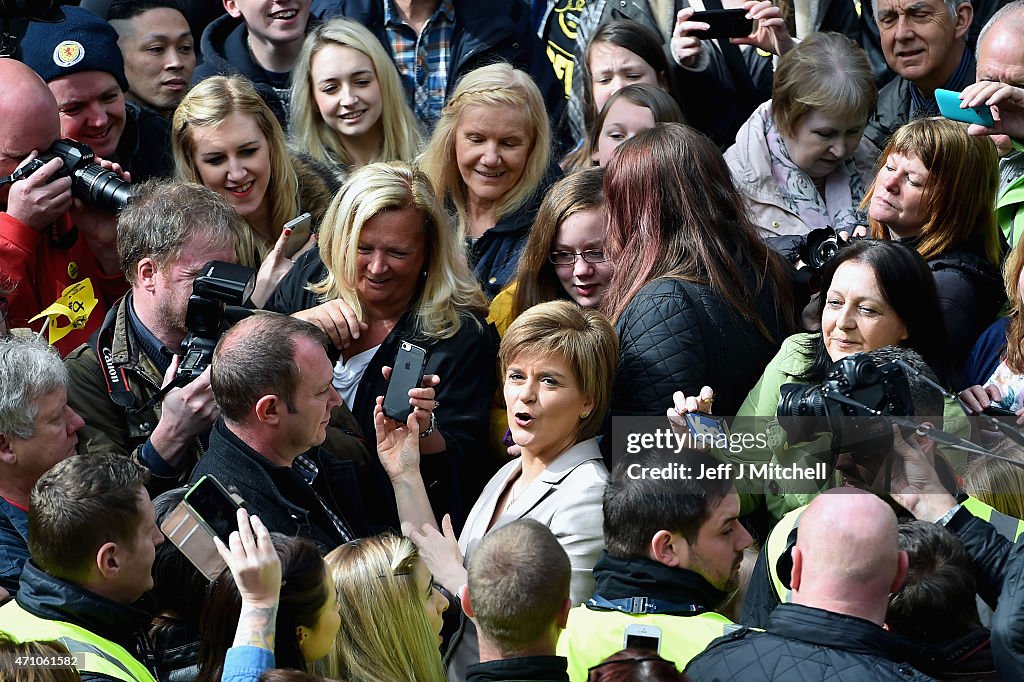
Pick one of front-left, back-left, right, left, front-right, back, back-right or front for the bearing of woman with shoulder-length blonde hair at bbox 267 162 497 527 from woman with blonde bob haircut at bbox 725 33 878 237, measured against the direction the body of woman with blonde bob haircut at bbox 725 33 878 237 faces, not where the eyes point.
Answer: right

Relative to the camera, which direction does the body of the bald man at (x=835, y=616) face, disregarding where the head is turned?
away from the camera

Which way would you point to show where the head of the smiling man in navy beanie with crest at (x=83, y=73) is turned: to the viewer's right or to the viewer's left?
to the viewer's right

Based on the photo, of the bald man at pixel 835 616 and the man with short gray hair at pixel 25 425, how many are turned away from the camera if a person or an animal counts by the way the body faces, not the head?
1

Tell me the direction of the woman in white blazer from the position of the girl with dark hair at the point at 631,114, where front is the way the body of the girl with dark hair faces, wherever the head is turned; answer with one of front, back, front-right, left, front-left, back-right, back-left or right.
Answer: front

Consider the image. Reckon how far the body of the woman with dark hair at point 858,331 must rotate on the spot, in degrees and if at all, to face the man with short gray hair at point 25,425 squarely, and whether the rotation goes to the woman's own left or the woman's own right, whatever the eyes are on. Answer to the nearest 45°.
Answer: approximately 45° to the woman's own right

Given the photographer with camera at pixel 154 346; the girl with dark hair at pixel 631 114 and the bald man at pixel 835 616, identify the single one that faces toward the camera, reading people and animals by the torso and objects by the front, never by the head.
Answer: the girl with dark hair

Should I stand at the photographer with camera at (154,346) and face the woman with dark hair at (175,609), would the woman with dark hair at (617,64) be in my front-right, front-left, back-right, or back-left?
back-left

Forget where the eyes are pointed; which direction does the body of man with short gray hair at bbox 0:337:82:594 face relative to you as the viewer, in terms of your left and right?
facing to the right of the viewer

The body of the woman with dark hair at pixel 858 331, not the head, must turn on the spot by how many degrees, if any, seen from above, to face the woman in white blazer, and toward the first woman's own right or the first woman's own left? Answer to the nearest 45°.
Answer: approximately 45° to the first woman's own right

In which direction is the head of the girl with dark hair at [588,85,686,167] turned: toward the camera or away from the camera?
toward the camera

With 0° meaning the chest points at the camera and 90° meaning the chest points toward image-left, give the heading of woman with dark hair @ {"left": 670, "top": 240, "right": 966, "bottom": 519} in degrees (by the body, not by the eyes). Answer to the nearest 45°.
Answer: approximately 45°

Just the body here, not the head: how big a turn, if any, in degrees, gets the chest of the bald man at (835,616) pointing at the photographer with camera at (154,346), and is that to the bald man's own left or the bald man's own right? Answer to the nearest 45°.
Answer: approximately 45° to the bald man's own left

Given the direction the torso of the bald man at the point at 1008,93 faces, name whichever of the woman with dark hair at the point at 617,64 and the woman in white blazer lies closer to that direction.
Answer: the woman in white blazer

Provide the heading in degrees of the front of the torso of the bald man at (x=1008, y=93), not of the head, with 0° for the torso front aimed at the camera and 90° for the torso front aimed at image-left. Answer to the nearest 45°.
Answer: approximately 45°

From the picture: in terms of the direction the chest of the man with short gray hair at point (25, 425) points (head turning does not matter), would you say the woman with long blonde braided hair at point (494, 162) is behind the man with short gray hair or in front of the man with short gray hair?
in front

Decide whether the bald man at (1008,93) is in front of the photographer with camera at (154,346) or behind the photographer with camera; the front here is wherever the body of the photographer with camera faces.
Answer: in front

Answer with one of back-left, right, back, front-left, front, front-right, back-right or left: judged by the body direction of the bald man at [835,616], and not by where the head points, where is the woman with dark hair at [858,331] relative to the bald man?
front

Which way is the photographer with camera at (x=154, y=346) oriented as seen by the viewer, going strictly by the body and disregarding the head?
to the viewer's right

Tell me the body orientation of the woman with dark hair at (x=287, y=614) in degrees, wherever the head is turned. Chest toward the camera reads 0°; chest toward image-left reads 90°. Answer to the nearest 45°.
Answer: approximately 225°

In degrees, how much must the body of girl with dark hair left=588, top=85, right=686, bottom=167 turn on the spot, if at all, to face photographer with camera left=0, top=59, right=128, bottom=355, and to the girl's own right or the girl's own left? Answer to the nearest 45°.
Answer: approximately 45° to the girl's own right
